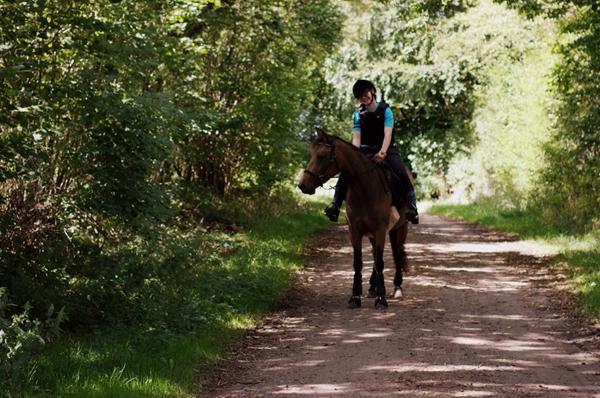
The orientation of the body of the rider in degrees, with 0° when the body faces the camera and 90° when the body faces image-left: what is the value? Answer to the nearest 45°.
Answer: approximately 0°
